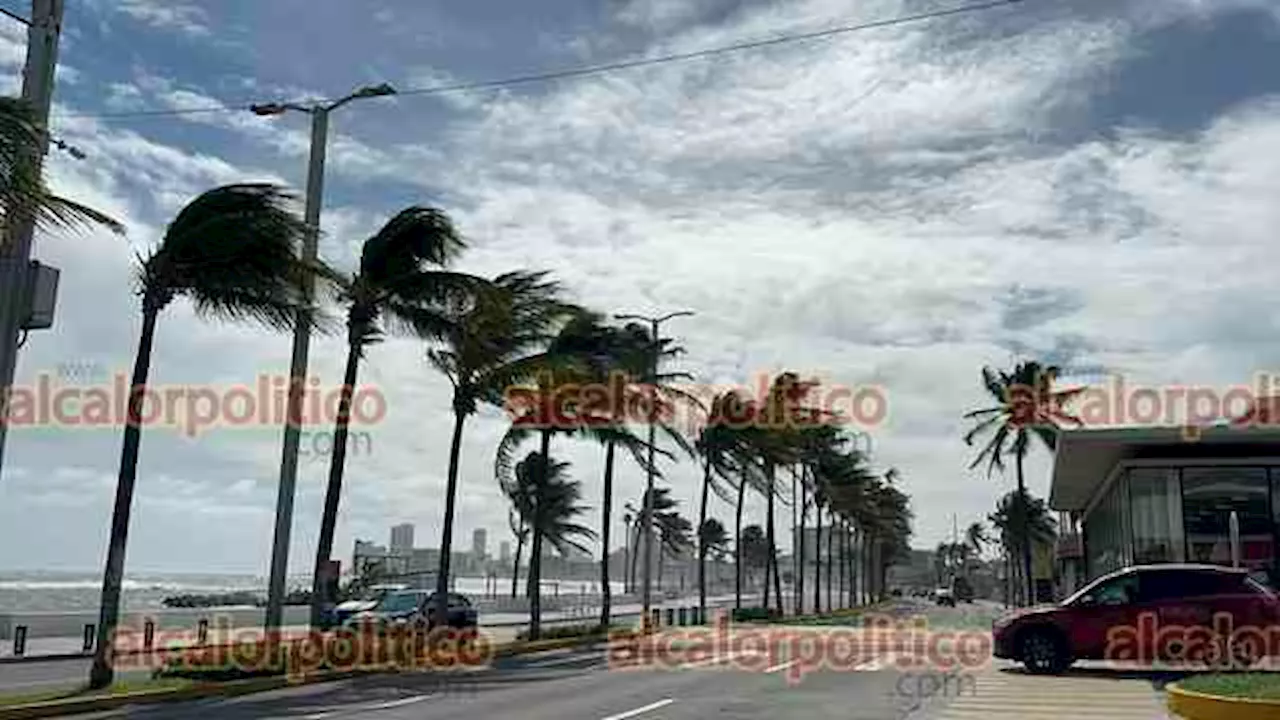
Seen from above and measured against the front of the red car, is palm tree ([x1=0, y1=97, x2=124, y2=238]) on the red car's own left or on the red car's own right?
on the red car's own left

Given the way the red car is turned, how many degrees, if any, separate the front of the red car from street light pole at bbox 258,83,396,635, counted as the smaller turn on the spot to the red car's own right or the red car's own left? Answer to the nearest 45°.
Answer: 0° — it already faces it

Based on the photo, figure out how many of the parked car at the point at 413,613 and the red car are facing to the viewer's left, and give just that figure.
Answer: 2

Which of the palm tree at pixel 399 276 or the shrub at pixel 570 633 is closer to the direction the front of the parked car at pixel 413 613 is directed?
the palm tree

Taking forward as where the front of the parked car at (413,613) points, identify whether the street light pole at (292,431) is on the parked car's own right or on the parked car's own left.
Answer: on the parked car's own left

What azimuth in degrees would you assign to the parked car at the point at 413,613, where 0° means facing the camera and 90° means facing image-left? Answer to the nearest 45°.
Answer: approximately 90°

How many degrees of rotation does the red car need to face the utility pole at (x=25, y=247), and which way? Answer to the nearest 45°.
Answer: approximately 45° to its left

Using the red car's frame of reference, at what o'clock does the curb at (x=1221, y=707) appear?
The curb is roughly at 9 o'clock from the red car.

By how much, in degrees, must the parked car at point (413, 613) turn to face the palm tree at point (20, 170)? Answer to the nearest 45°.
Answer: approximately 90° to its left

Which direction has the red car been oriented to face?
to the viewer's left

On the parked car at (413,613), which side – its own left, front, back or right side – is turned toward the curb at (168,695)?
left

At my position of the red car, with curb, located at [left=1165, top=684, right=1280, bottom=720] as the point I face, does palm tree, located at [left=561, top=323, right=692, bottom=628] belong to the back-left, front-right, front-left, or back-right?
back-right
